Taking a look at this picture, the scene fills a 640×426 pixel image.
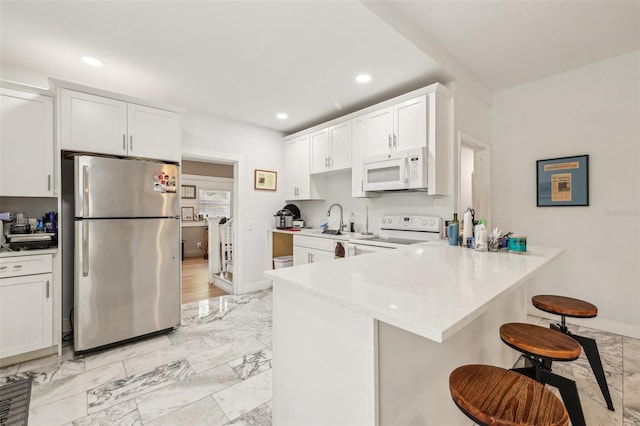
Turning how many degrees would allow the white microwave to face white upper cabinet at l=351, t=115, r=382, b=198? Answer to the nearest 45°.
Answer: approximately 90° to its right

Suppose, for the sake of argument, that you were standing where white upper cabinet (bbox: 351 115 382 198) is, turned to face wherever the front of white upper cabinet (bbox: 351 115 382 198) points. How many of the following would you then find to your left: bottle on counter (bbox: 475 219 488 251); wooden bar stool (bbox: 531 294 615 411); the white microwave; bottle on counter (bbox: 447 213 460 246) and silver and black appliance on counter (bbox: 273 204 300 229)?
4

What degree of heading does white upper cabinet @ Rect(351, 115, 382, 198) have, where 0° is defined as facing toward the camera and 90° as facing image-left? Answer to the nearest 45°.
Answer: approximately 45°

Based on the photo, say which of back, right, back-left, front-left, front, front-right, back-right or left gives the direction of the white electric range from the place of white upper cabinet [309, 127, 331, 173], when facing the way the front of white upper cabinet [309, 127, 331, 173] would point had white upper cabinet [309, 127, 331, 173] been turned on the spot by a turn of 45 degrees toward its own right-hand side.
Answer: back-left

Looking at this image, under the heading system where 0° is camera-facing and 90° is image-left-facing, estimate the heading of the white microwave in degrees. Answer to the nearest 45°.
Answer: approximately 45°
